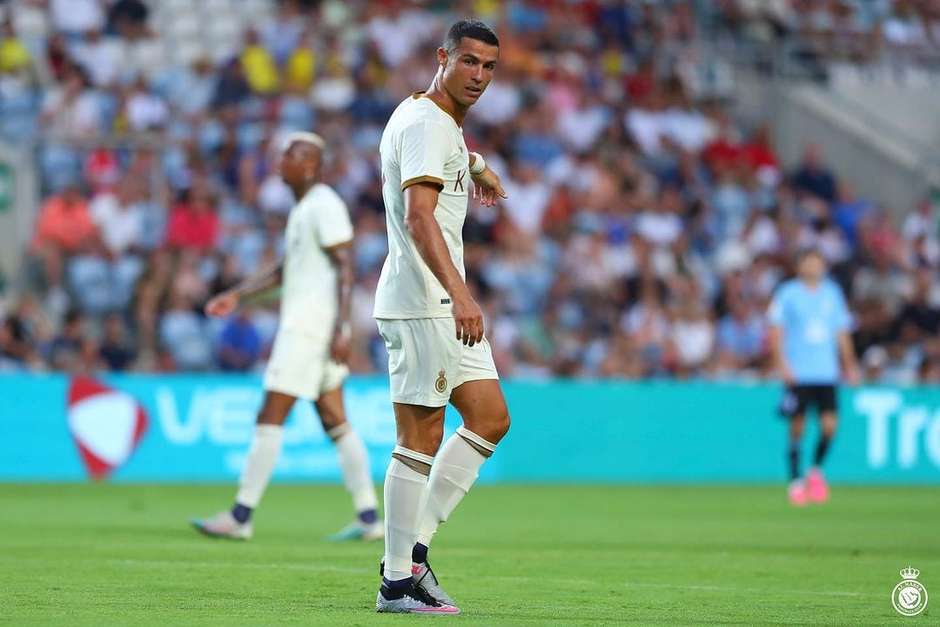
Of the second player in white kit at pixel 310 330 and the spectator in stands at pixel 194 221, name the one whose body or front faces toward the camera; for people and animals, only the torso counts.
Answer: the spectator in stands

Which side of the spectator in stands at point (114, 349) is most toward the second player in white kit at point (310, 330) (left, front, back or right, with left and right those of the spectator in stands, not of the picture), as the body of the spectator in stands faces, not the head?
front

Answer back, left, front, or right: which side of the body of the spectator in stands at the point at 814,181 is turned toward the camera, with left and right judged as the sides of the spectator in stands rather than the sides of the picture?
front

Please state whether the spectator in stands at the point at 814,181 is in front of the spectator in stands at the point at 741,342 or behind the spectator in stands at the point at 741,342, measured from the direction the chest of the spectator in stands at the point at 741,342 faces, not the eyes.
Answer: behind

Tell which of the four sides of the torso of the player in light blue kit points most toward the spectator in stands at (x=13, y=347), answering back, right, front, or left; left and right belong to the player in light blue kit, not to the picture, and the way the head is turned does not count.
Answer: right

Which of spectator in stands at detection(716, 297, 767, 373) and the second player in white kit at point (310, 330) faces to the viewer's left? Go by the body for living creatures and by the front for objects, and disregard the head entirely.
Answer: the second player in white kit

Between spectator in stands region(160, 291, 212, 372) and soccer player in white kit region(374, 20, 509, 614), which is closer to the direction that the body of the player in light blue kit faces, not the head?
the soccer player in white kit

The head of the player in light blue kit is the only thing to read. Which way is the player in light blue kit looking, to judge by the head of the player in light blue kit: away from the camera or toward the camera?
toward the camera

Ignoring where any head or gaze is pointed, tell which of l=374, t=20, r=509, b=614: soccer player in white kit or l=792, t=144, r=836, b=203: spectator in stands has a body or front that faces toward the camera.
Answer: the spectator in stands

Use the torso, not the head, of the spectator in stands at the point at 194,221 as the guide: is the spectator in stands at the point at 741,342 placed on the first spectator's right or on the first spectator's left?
on the first spectator's left

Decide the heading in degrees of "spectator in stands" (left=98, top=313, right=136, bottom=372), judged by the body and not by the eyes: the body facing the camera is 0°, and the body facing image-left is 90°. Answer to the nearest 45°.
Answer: approximately 0°

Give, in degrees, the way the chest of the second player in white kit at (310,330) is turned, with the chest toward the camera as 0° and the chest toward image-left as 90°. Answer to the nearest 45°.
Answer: approximately 90°

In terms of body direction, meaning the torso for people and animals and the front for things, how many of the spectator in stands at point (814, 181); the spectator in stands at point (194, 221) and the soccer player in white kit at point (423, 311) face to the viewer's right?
1

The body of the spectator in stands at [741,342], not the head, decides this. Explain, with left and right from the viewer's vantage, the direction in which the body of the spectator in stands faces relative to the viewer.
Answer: facing the viewer

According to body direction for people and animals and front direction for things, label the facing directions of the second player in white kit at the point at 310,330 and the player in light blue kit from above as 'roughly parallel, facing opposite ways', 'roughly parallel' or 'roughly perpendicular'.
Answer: roughly perpendicular

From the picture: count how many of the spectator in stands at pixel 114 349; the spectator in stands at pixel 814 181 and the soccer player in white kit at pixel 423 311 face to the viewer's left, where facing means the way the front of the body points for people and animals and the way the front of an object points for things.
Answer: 0

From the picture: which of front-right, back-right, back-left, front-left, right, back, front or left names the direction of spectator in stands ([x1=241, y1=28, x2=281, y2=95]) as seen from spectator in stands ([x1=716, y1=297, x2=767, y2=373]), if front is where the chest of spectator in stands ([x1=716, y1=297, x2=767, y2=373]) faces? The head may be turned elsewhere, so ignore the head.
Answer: right
